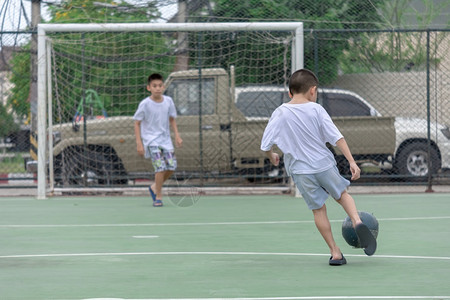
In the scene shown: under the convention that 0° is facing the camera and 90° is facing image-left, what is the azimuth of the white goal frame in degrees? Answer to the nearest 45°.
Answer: approximately 0°

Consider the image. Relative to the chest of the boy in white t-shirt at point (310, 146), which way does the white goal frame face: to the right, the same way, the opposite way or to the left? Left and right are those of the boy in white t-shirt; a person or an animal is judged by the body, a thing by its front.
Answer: the opposite way

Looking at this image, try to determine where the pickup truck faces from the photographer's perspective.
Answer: facing to the left of the viewer

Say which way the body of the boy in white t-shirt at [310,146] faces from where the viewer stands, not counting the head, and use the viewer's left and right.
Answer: facing away from the viewer

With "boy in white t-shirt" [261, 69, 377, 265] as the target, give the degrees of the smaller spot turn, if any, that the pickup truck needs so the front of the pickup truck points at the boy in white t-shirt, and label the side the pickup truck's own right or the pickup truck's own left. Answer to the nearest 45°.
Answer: approximately 90° to the pickup truck's own left

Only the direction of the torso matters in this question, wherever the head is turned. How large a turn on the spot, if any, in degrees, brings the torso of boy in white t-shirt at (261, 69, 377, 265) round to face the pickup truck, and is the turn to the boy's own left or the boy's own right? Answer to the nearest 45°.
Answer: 0° — they already face it

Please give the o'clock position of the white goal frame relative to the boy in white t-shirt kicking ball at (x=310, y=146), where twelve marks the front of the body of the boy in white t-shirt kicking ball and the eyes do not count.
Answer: The white goal frame is roughly at 11 o'clock from the boy in white t-shirt kicking ball.

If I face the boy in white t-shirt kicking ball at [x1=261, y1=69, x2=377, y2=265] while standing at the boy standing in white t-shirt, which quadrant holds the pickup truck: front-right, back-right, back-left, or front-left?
back-left

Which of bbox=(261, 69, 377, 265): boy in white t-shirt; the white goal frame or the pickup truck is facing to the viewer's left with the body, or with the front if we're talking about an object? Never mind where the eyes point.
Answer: the pickup truck

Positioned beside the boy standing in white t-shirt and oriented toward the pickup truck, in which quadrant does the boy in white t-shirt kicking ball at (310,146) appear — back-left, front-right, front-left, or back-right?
back-right

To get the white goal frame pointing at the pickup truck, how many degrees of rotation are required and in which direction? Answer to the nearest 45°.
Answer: approximately 135° to its left

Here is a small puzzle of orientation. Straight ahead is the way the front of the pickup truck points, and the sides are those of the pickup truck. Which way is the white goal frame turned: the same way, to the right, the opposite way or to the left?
to the left
